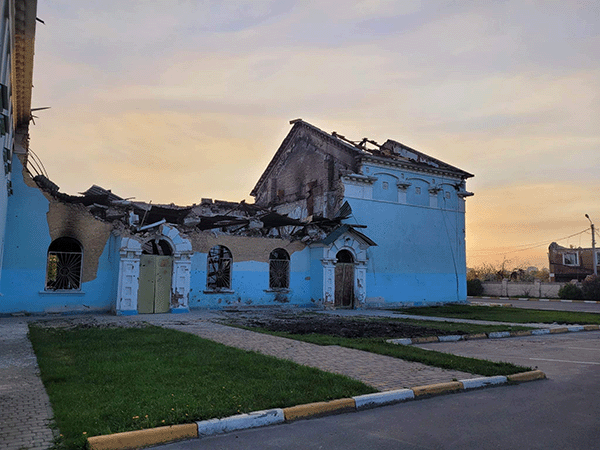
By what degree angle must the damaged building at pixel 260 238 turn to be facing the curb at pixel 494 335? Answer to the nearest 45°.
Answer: approximately 45° to its left

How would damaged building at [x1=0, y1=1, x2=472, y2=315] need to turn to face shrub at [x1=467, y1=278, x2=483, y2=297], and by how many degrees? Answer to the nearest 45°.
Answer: approximately 135° to its left

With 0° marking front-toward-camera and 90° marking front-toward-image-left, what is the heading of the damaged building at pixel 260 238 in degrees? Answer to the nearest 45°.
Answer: approximately 0°

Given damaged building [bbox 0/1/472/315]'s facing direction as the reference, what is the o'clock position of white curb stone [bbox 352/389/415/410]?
The white curb stone is roughly at 12 o'clock from the damaged building.

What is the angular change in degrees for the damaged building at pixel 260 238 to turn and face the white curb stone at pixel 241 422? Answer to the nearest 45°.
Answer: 0° — it already faces it

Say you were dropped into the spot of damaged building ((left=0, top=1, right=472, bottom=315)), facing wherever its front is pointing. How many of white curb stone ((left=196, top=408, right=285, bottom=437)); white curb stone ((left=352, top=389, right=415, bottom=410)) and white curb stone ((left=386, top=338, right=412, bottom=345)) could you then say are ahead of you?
3

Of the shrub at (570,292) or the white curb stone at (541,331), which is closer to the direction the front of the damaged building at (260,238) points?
the white curb stone

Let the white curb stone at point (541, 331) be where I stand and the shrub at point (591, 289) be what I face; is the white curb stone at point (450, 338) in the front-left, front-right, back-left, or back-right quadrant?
back-left

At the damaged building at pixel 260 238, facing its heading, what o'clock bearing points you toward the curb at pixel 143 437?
The curb is roughly at 12 o'clock from the damaged building.
